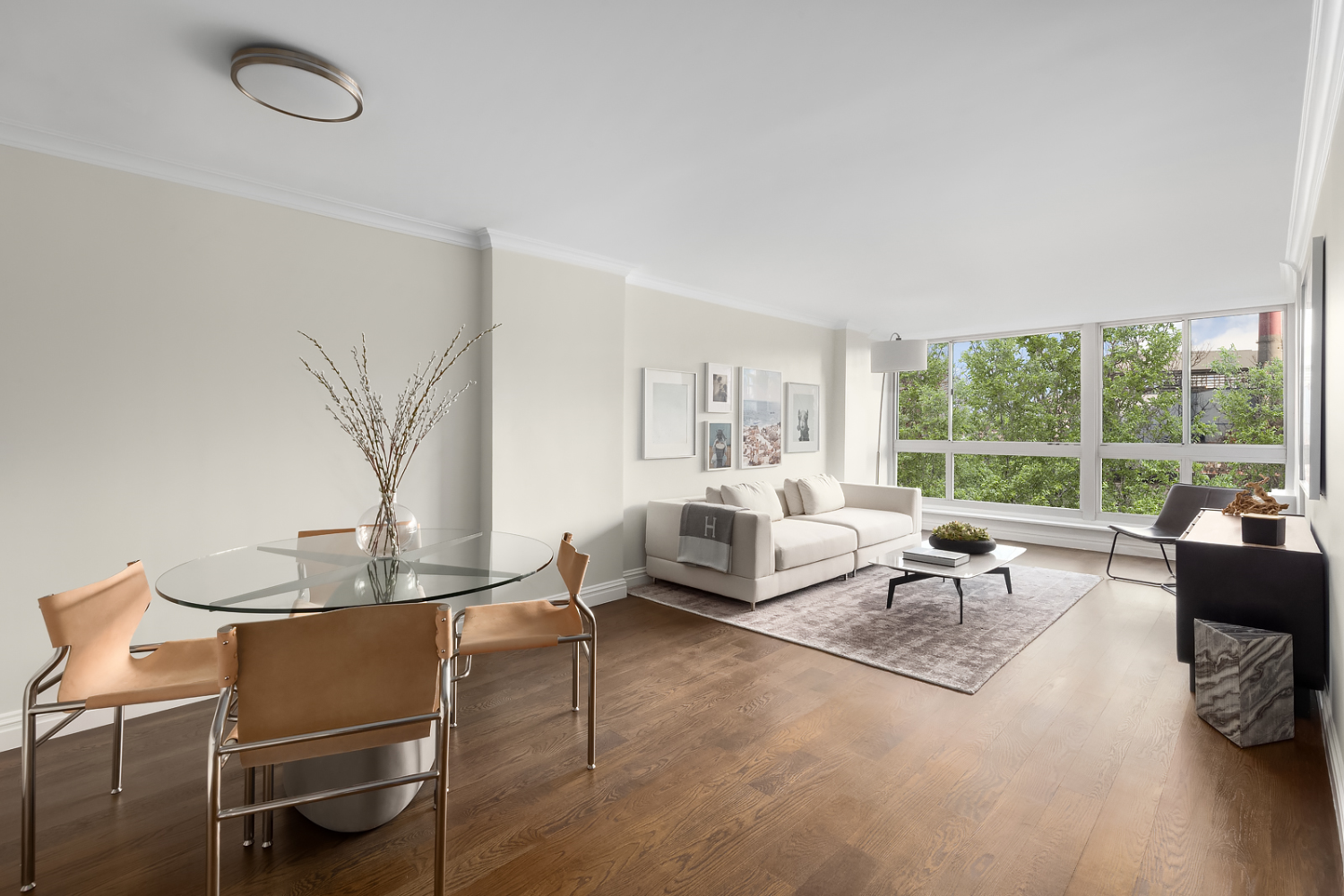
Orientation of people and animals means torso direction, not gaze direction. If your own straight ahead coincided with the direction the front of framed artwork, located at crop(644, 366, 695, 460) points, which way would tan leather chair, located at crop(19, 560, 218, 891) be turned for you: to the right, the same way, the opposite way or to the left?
to the left

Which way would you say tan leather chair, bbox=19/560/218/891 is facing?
to the viewer's right

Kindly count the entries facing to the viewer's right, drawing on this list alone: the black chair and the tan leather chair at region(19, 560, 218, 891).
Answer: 1

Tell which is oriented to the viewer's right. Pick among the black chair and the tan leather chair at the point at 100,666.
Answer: the tan leather chair

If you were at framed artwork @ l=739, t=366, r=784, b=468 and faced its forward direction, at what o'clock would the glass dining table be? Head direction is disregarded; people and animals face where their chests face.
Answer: The glass dining table is roughly at 2 o'clock from the framed artwork.

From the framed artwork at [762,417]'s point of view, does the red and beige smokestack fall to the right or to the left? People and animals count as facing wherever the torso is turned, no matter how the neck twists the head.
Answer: on its left

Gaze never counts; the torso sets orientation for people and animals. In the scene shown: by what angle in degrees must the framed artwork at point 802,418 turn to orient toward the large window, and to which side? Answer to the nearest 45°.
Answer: approximately 45° to its left

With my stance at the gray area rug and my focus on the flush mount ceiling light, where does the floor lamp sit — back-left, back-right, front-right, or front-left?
back-right

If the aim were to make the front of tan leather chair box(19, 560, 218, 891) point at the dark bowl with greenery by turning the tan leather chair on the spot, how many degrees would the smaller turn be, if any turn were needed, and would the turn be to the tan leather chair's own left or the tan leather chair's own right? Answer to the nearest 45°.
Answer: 0° — it already faces it

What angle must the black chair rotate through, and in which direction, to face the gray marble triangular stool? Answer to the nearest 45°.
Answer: approximately 45° to its left
